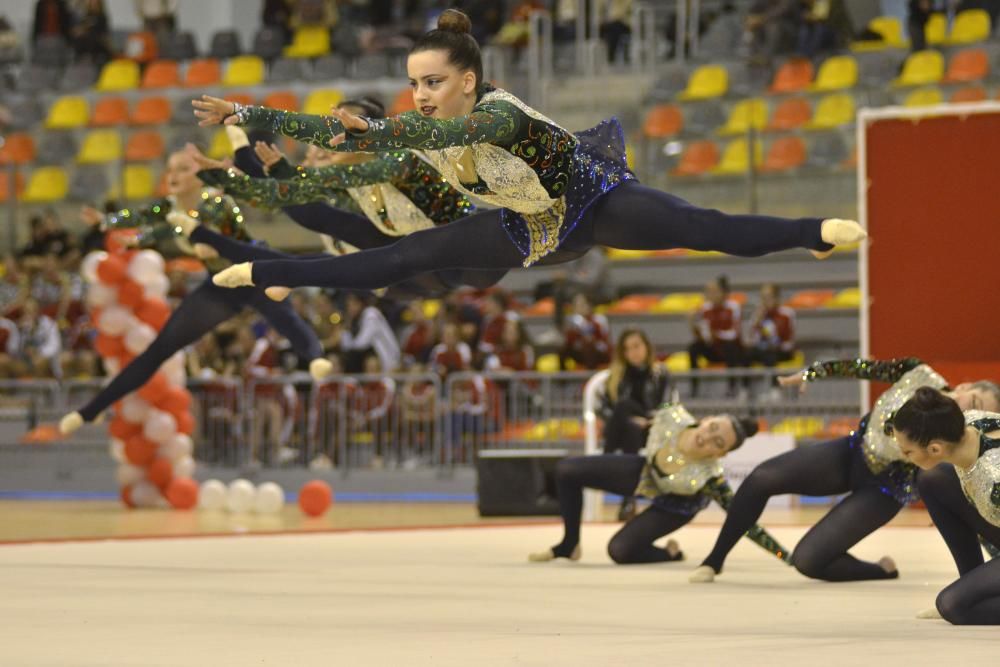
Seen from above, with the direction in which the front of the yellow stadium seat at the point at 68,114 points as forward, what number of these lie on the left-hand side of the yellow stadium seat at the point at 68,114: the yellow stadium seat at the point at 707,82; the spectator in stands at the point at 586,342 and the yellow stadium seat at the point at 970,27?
3

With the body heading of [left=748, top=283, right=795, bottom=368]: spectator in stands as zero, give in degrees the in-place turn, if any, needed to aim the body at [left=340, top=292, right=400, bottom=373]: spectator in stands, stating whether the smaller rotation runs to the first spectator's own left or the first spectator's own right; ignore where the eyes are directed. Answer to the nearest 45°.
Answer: approximately 45° to the first spectator's own right

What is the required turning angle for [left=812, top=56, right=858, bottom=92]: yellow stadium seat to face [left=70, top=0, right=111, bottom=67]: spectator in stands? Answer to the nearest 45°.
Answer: approximately 45° to its right

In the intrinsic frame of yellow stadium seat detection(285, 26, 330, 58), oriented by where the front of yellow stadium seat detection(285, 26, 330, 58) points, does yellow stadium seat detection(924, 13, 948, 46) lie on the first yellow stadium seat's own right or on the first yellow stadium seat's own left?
on the first yellow stadium seat's own left

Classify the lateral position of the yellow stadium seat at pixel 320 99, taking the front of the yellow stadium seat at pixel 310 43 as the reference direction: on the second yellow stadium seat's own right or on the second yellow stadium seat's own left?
on the second yellow stadium seat's own left

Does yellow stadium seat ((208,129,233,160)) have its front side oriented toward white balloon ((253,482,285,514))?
yes

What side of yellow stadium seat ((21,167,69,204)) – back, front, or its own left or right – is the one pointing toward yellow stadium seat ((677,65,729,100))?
left

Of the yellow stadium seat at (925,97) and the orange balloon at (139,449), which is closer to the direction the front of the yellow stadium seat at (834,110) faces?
the orange balloon

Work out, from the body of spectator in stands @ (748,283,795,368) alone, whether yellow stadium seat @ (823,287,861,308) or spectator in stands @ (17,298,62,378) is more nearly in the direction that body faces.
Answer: the spectator in stands

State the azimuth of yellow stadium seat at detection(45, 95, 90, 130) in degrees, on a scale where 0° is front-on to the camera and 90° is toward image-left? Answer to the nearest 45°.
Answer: approximately 45°

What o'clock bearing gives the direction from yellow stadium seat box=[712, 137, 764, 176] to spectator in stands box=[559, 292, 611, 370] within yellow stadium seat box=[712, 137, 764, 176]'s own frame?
The spectator in stands is roughly at 12 o'clock from the yellow stadium seat.
